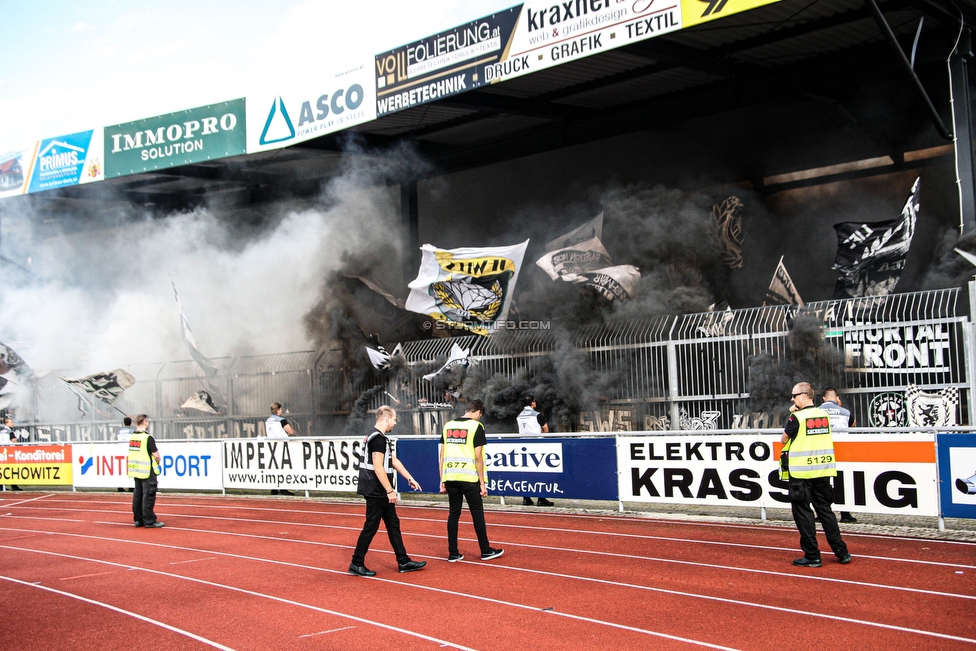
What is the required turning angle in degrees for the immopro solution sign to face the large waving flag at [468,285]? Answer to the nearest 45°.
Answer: approximately 90° to its left

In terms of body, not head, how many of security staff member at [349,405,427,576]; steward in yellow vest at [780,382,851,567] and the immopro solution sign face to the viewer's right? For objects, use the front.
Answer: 1

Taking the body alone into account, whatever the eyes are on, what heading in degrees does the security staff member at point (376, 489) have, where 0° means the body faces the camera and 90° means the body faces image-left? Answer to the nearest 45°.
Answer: approximately 270°

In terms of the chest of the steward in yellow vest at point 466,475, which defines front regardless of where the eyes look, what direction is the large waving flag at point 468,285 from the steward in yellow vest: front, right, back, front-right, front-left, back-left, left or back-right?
front-left

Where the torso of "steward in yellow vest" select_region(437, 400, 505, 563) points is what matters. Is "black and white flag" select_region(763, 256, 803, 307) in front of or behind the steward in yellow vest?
in front

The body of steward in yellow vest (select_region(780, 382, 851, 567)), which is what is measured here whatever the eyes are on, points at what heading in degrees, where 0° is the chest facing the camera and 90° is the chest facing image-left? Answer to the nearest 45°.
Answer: approximately 135°

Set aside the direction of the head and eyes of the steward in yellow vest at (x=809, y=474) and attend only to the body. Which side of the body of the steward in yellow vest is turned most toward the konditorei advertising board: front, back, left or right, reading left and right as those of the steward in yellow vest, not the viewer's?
front

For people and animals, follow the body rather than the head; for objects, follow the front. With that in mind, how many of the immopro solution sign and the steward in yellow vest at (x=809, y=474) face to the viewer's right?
0

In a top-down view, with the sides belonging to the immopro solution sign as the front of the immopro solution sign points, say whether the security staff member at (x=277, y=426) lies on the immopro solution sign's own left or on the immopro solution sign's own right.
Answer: on the immopro solution sign's own left

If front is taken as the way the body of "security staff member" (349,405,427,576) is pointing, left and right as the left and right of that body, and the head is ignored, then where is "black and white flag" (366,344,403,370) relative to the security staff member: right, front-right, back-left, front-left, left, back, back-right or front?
left
